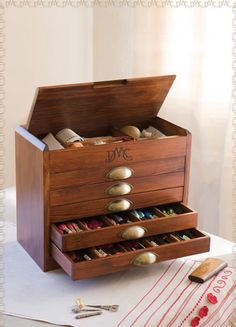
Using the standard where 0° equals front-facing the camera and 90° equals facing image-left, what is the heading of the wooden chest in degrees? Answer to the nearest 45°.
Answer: approximately 315°
